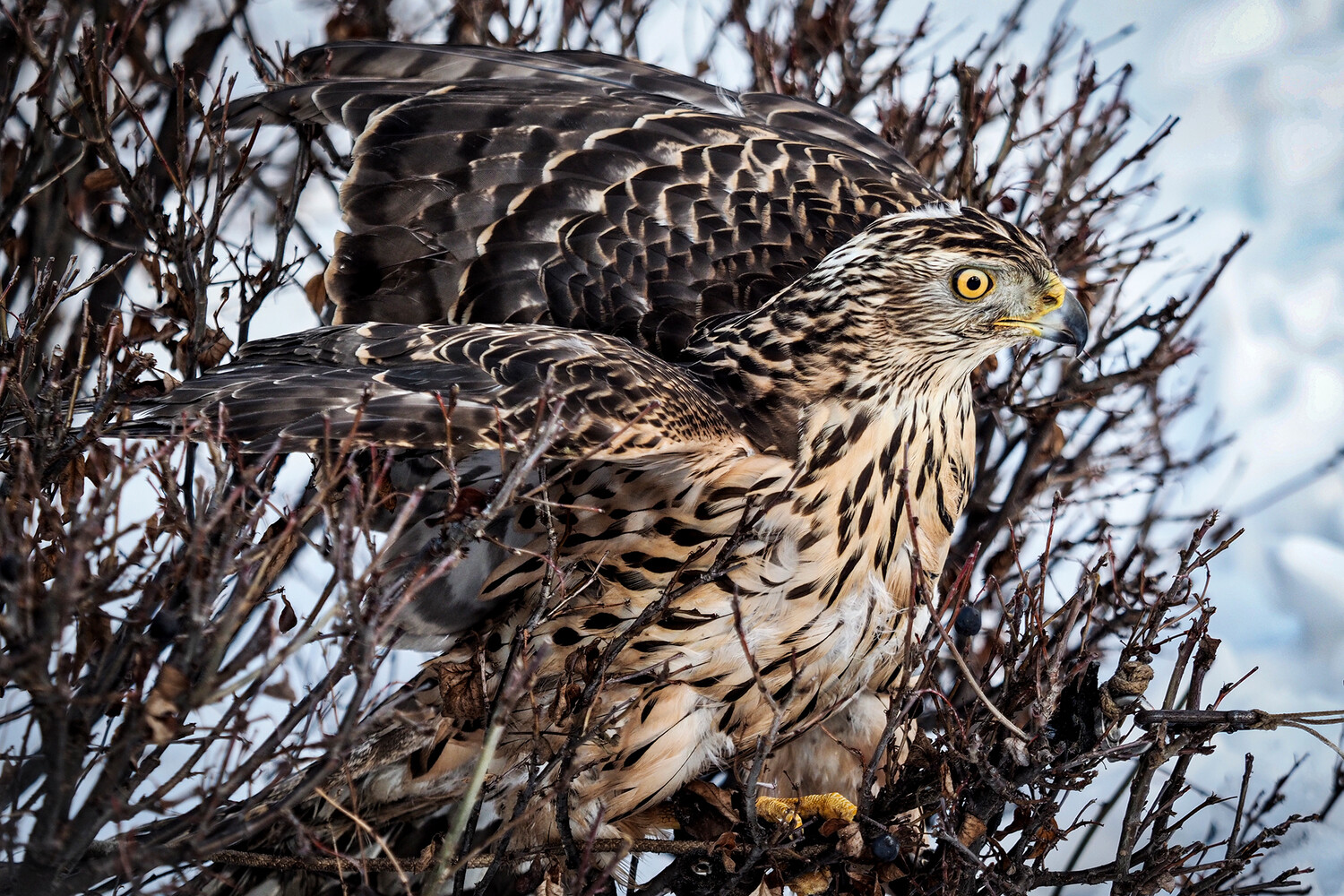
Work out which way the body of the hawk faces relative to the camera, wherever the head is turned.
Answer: to the viewer's right
